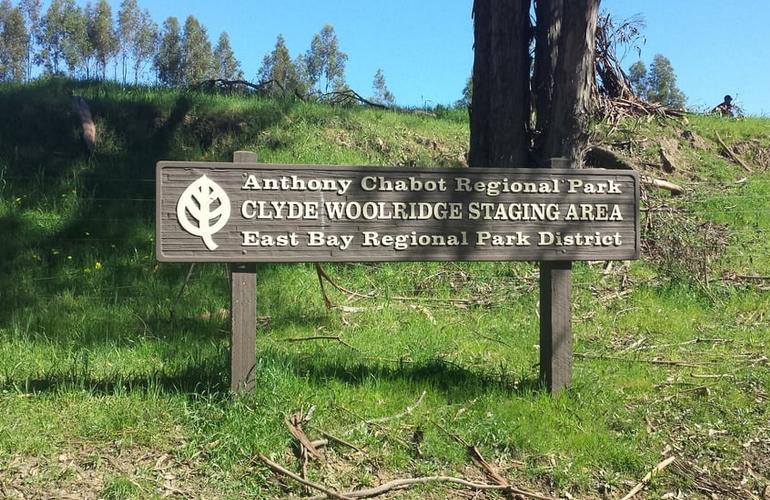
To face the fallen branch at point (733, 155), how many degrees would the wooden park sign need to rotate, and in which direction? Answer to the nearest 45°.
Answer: approximately 135° to its left

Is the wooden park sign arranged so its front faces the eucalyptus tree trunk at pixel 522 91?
no

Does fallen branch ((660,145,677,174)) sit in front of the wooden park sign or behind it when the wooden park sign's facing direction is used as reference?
behind

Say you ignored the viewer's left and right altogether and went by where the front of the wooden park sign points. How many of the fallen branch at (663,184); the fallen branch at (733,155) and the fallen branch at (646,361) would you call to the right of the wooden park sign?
0

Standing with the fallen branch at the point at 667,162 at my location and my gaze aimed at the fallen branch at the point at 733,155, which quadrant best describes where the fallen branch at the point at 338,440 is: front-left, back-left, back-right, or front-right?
back-right

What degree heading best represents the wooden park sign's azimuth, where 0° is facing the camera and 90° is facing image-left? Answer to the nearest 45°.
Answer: approximately 0°

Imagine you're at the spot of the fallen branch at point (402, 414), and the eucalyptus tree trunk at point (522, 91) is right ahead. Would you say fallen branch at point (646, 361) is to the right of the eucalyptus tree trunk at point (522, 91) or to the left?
right

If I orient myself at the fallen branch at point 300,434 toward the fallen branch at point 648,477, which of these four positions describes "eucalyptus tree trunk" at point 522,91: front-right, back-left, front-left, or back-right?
front-left

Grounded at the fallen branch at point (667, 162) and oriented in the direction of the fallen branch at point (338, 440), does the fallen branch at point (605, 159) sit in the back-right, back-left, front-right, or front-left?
front-right

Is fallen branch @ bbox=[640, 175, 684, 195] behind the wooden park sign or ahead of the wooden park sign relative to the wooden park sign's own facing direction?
behind

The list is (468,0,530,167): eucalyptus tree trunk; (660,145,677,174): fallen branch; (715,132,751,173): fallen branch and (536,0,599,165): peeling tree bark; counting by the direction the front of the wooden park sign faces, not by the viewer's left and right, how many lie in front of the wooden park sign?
0

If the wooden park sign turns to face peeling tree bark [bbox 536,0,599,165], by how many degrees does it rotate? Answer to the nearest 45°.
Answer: approximately 135° to its left
